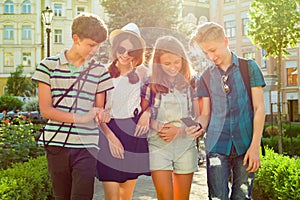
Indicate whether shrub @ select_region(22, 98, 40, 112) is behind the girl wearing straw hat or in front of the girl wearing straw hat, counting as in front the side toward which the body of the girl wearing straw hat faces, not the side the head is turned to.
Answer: behind

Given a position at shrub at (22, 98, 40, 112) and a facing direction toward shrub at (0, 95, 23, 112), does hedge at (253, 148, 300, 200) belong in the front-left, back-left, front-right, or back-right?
back-left

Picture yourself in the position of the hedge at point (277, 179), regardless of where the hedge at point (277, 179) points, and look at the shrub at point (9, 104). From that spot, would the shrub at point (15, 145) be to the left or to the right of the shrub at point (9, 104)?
left

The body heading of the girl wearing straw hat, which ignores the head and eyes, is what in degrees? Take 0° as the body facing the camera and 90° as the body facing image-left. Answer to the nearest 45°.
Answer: approximately 0°
